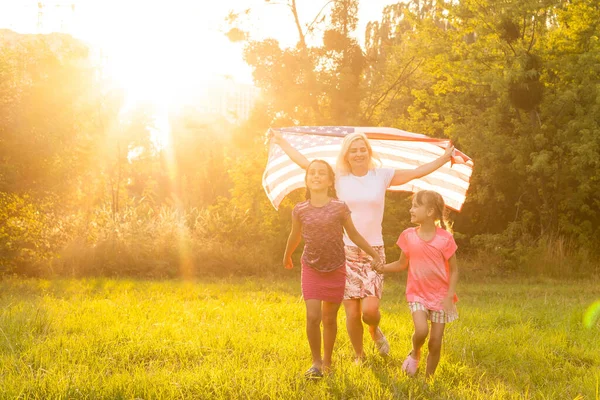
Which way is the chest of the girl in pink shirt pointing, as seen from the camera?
toward the camera

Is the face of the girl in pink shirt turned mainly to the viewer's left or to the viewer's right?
to the viewer's left

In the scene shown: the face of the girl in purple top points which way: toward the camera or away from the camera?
toward the camera

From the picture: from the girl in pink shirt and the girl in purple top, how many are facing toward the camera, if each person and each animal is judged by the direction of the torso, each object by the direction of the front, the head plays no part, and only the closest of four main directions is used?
2

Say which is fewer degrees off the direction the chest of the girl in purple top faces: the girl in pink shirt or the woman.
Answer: the girl in pink shirt

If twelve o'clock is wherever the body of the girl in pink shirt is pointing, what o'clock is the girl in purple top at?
The girl in purple top is roughly at 3 o'clock from the girl in pink shirt.

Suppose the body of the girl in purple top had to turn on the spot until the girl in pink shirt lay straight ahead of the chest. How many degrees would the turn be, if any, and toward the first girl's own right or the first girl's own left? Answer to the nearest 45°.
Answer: approximately 90° to the first girl's own left

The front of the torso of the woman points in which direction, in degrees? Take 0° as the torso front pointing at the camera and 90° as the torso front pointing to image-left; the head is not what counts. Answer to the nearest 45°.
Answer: approximately 0°

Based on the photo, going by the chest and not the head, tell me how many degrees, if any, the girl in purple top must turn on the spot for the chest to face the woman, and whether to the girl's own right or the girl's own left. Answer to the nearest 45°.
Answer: approximately 135° to the girl's own left

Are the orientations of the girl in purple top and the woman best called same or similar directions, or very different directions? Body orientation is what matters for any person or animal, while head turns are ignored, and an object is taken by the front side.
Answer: same or similar directions

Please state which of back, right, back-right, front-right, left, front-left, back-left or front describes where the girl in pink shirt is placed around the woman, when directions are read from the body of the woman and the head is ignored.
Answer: front-left

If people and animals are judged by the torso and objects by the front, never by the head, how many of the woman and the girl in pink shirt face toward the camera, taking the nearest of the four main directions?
2

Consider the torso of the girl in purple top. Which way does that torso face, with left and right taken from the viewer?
facing the viewer

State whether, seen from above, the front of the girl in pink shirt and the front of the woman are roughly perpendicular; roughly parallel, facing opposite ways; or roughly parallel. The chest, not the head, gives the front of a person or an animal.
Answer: roughly parallel
